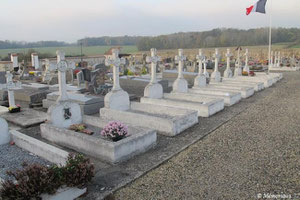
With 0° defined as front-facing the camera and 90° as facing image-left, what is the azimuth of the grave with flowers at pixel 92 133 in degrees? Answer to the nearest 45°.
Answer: approximately 315°

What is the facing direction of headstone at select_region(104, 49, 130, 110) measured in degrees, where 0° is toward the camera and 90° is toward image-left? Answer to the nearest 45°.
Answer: approximately 315°

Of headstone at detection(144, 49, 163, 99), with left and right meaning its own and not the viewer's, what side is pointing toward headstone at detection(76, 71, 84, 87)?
back

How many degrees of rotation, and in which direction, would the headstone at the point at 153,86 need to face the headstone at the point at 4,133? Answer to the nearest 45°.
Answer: approximately 90° to its right

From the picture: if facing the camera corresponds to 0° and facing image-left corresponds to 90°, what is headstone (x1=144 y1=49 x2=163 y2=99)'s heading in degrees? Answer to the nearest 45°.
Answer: approximately 315°

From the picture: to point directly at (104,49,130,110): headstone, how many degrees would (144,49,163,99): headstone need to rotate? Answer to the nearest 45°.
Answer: approximately 90° to its right
